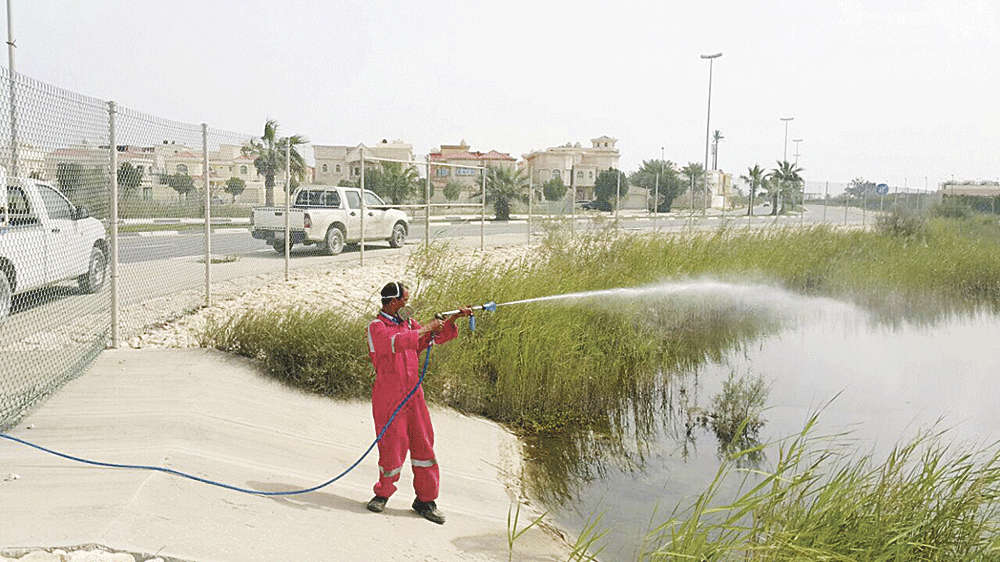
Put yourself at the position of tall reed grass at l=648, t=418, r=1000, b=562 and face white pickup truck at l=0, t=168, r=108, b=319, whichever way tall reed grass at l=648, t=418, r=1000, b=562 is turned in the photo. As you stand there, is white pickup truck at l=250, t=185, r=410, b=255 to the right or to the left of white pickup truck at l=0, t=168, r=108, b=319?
right

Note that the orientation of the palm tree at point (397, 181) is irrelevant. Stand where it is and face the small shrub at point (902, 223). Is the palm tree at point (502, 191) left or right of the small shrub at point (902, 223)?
left

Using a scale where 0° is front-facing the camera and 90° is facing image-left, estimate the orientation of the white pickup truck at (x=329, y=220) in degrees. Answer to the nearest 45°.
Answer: approximately 225°

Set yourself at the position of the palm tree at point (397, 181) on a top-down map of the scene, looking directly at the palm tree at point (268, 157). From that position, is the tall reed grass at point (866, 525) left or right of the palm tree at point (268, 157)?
left

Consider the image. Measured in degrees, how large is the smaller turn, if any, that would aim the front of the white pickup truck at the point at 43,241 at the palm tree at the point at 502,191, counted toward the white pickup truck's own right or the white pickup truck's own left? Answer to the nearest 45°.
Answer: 0° — it already faces it

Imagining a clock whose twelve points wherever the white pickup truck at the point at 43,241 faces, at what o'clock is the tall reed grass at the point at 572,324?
The tall reed grass is roughly at 1 o'clock from the white pickup truck.

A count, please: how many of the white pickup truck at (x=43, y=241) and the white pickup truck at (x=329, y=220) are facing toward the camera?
0

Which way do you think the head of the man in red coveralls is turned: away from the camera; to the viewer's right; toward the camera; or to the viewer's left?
to the viewer's right

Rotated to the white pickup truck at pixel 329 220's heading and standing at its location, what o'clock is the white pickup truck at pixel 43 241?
the white pickup truck at pixel 43 241 is roughly at 5 o'clock from the white pickup truck at pixel 329 220.
